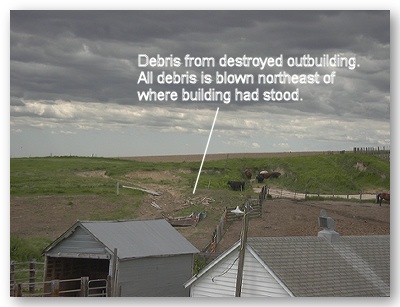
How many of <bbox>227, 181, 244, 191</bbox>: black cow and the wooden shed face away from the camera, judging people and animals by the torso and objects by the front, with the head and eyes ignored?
0

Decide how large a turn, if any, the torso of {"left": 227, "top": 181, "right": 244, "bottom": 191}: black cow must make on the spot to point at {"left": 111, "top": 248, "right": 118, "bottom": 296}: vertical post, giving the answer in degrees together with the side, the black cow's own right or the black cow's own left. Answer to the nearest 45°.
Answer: approximately 45° to the black cow's own left

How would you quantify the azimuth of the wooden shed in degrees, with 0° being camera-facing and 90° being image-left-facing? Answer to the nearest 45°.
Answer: approximately 45°

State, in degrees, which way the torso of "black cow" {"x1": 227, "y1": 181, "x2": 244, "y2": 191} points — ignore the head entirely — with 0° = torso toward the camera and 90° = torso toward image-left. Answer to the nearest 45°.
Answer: approximately 90°
